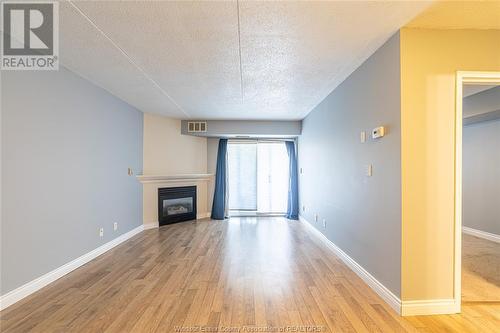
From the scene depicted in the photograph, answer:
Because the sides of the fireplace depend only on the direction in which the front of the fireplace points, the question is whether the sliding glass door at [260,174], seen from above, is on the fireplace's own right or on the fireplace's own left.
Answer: on the fireplace's own left

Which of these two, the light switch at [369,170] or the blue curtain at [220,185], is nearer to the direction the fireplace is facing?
the light switch

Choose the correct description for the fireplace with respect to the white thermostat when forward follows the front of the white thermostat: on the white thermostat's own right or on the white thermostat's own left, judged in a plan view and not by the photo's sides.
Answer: on the white thermostat's own right

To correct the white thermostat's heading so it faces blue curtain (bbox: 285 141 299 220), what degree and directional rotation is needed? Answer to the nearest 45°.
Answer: approximately 90° to its right

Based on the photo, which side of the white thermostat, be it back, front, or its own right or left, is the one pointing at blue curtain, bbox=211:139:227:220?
right

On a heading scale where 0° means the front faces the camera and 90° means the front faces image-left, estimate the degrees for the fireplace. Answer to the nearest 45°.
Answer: approximately 315°

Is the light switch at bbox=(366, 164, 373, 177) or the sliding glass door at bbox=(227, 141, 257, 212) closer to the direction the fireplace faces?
the light switch

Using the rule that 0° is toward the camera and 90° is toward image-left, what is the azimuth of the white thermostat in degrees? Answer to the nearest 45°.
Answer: approximately 45°
